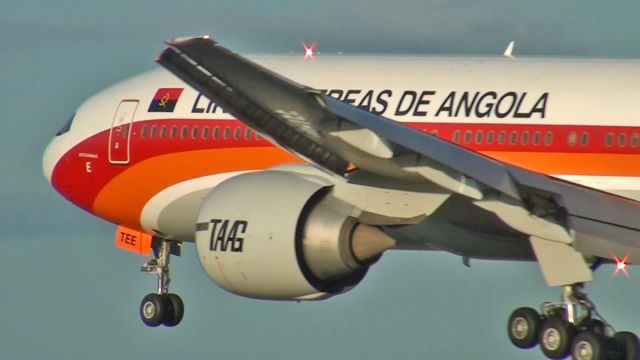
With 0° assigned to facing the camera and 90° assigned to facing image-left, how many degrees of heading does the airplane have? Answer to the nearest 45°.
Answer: approximately 135°
